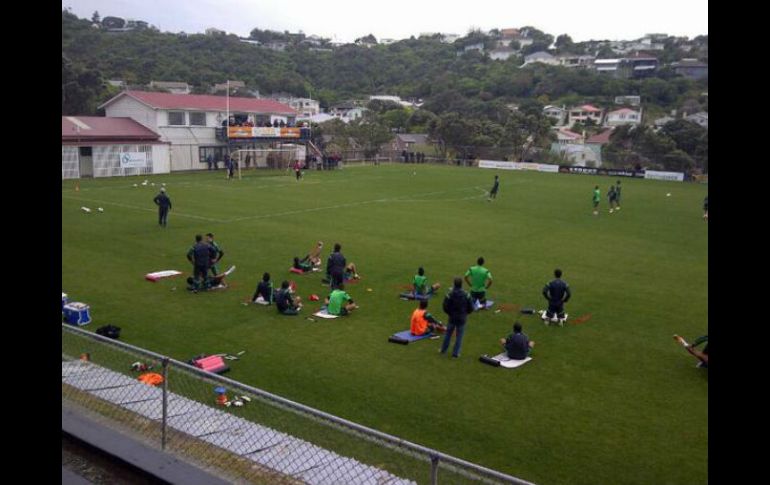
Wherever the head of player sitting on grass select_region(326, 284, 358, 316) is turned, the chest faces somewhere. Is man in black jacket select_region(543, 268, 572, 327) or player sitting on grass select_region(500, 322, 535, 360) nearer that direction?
the man in black jacket

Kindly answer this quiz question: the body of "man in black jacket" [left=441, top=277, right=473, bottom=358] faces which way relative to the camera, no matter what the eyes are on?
away from the camera

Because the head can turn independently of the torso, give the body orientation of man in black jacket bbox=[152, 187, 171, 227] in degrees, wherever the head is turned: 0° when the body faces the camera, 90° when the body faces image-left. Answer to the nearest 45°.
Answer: approximately 180°

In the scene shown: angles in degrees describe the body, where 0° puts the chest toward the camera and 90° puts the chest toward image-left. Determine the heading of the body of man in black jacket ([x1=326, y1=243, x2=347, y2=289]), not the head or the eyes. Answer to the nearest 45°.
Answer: approximately 180°

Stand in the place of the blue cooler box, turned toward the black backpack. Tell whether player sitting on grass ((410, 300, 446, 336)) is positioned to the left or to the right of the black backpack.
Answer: left

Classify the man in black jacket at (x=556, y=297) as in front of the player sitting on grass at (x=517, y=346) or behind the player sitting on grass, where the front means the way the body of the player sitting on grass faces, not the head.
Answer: in front

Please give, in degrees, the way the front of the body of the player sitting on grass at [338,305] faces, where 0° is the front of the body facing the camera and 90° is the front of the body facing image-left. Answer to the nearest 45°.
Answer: approximately 225°

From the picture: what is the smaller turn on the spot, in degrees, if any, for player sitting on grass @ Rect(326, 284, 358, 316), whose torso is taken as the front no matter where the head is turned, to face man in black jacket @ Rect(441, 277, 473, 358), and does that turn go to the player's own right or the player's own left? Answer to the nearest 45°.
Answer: approximately 90° to the player's own right

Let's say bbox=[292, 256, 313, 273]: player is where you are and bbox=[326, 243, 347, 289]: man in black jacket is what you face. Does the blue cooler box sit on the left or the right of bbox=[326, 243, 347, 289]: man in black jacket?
right

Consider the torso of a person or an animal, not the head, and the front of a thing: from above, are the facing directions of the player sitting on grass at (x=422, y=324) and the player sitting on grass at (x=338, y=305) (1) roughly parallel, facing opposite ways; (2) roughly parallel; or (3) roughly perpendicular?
roughly parallel

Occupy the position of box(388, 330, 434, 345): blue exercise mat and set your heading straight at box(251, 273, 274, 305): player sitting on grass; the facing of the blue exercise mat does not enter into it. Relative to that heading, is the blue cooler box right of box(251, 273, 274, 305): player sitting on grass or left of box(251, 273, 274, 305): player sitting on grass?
left
